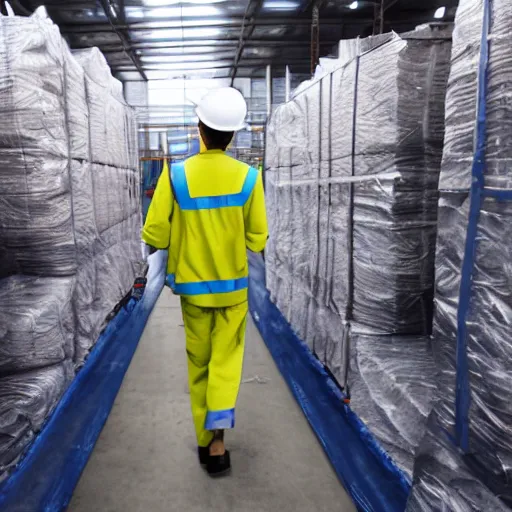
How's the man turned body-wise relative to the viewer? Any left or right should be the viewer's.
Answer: facing away from the viewer

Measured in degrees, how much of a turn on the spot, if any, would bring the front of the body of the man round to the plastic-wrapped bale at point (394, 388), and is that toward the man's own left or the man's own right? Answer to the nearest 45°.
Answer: approximately 90° to the man's own right

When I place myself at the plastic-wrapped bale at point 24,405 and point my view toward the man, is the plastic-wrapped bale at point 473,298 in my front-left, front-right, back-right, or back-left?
front-right

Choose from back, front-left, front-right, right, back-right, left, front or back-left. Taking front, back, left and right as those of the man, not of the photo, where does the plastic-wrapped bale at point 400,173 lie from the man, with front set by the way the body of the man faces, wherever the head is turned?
right

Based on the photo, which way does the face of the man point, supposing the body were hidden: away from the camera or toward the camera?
away from the camera

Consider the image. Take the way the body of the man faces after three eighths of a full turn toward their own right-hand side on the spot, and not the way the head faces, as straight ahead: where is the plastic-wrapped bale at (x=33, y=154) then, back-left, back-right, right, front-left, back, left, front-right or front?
back

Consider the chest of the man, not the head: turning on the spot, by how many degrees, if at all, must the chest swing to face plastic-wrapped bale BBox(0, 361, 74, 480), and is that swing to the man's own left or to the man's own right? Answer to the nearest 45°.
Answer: approximately 90° to the man's own left

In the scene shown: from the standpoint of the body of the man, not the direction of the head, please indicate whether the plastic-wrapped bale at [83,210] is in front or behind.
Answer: in front

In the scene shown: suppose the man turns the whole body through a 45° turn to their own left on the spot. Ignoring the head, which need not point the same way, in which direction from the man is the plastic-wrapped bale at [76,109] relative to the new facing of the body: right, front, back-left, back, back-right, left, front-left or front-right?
front
